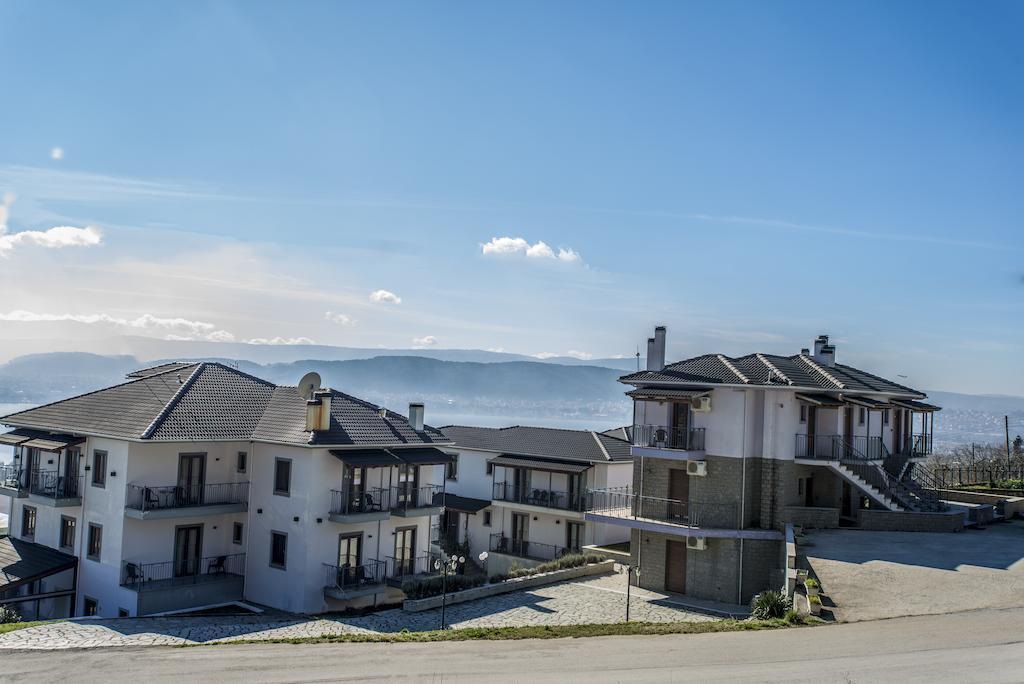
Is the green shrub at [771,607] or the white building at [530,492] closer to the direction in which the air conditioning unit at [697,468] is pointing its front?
the green shrub

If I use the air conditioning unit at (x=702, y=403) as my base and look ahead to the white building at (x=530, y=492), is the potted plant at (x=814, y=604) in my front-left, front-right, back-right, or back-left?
back-left

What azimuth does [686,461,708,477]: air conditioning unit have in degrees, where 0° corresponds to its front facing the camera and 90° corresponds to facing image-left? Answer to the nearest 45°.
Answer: approximately 0°

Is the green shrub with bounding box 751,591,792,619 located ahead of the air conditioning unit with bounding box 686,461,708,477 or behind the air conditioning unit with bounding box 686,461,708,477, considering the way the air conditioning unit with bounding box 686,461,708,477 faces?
ahead

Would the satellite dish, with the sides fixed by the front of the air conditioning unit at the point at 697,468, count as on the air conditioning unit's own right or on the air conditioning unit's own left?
on the air conditioning unit's own right

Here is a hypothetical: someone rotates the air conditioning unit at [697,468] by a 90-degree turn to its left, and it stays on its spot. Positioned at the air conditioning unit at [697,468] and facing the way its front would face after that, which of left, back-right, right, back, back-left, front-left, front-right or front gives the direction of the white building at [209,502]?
back
